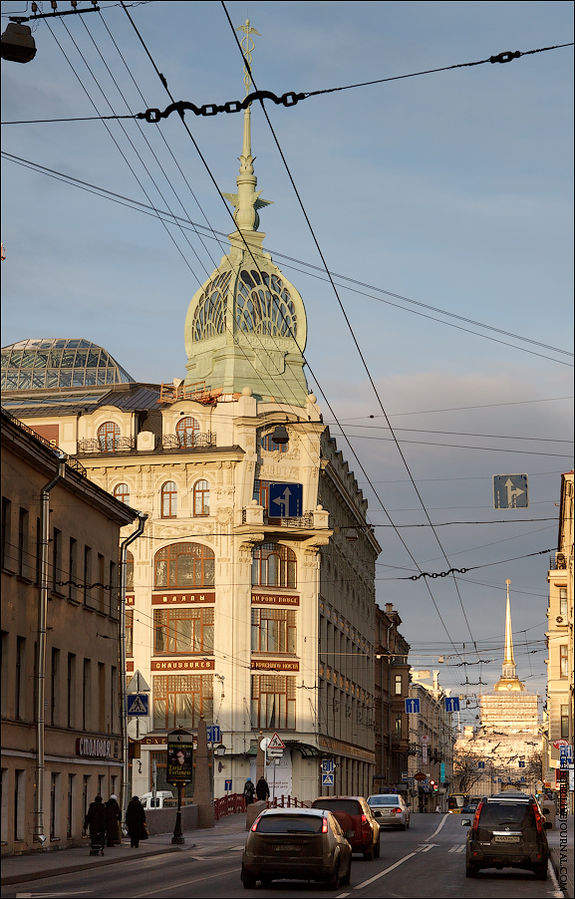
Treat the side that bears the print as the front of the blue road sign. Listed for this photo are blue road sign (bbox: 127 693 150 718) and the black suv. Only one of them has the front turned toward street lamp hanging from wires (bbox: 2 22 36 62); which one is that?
the blue road sign

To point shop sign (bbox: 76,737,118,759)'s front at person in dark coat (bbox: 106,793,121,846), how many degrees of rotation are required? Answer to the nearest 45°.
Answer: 0° — it already faces them

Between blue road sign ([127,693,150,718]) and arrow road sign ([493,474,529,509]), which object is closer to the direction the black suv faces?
the arrow road sign

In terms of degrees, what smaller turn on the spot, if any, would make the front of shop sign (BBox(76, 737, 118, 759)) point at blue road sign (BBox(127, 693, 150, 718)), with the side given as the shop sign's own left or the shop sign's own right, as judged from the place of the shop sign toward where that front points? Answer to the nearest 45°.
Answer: approximately 45° to the shop sign's own left

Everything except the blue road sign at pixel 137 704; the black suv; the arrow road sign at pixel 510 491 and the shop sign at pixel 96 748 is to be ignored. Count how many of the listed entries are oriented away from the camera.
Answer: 1

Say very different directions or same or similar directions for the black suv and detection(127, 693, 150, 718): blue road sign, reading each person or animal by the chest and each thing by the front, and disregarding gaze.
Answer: very different directions

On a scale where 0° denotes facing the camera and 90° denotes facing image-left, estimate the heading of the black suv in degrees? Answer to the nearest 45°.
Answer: approximately 180°

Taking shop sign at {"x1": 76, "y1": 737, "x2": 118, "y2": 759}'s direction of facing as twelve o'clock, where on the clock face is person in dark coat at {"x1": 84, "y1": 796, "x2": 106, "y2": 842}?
The person in dark coat is roughly at 12 o'clock from the shop sign.

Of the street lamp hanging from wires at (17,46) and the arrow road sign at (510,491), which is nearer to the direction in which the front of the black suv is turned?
the arrow road sign

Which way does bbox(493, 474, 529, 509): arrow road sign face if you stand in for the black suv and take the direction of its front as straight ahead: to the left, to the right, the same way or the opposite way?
the opposite way

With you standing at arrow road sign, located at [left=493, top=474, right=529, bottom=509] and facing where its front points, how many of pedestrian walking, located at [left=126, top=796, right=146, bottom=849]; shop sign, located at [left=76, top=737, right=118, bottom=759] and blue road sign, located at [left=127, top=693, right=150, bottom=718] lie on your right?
3
